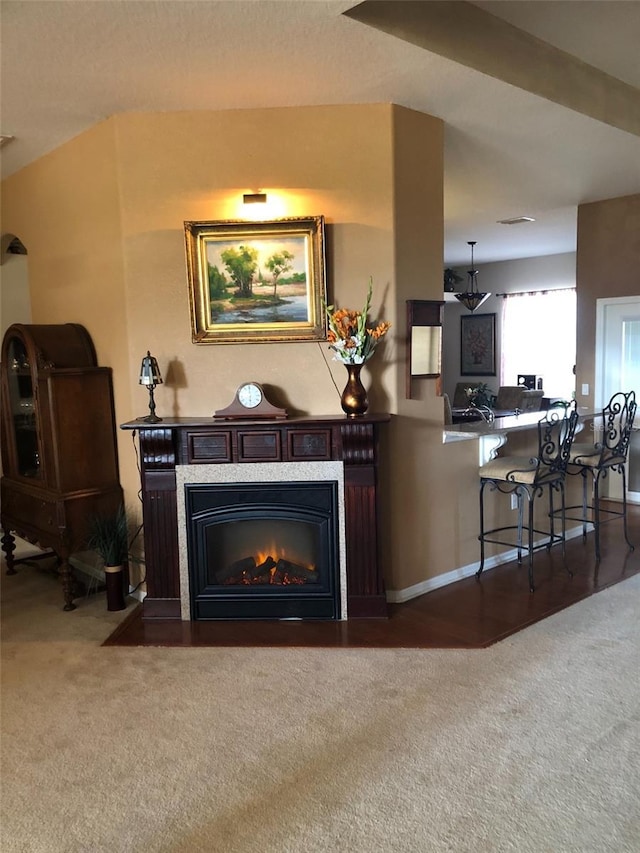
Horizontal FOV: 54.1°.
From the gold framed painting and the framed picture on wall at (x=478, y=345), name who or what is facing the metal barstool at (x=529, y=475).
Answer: the framed picture on wall

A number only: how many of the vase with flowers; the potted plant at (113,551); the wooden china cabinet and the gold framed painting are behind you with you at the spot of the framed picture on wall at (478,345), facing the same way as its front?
0

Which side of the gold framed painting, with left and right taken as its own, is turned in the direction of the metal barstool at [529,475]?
left

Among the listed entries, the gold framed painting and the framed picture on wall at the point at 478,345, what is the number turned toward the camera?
2

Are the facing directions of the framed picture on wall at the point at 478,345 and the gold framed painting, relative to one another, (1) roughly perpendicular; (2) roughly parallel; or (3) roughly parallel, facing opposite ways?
roughly parallel

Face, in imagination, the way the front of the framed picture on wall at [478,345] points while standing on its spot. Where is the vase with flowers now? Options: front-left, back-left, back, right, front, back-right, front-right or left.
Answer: front

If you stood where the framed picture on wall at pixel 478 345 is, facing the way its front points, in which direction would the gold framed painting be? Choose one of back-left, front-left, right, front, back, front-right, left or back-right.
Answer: front

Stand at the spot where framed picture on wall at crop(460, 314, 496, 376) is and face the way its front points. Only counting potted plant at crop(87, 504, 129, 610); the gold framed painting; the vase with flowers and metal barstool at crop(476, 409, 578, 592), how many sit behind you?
0

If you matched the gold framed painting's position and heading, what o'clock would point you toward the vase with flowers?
The vase with flowers is roughly at 10 o'clock from the gold framed painting.

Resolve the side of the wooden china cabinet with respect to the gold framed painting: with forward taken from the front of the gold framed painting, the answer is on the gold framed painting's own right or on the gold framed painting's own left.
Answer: on the gold framed painting's own right

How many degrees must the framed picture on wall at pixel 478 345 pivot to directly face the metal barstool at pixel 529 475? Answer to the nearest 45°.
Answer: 0° — it already faces it

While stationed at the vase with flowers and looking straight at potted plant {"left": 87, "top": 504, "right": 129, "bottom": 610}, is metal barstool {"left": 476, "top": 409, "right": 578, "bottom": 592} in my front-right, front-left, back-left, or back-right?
back-right

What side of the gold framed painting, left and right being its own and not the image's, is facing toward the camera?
front

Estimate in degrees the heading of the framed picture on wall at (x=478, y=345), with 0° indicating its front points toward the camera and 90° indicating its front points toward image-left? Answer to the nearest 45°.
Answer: approximately 0°

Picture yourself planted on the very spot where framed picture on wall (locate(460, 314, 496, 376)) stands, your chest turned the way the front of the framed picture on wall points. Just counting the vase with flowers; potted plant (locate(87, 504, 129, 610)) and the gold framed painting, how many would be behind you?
0
